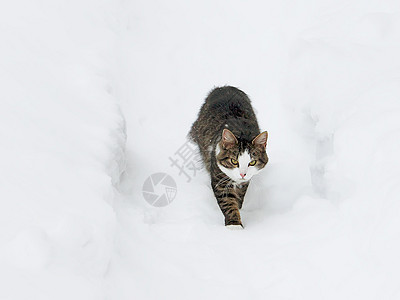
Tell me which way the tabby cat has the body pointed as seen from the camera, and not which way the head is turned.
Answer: toward the camera
